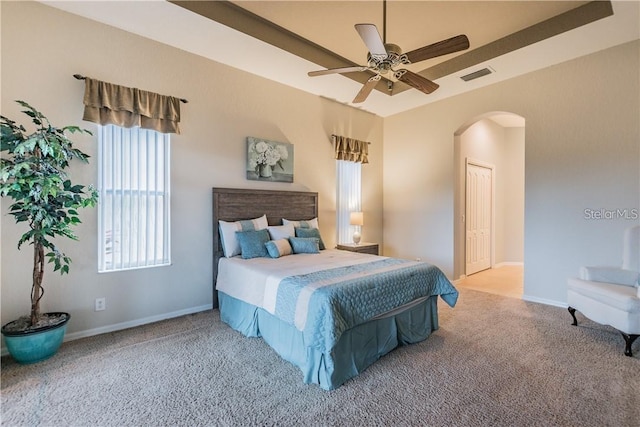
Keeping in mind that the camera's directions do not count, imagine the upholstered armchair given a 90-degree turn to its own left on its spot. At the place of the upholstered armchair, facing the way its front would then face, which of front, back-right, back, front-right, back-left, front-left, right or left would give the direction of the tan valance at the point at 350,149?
back-right

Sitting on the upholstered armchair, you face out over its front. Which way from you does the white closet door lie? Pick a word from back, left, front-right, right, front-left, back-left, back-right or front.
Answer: right

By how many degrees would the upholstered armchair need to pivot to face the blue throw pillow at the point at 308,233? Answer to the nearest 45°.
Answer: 0° — it already faces it

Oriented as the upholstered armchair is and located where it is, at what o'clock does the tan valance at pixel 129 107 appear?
The tan valance is roughly at 12 o'clock from the upholstered armchair.

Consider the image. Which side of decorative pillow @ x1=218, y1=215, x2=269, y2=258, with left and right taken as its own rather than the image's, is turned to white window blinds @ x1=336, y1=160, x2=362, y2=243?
left

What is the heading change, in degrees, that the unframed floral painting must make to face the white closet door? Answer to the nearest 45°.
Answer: approximately 45° to its left

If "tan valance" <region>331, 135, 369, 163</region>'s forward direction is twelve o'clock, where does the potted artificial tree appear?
The potted artificial tree is roughly at 3 o'clock from the tan valance.

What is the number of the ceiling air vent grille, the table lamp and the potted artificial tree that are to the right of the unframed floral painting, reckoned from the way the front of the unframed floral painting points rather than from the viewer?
1

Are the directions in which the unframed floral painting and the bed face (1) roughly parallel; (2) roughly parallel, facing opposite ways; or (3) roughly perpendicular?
roughly parallel

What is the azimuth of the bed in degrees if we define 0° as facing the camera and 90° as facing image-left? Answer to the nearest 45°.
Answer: approximately 315°

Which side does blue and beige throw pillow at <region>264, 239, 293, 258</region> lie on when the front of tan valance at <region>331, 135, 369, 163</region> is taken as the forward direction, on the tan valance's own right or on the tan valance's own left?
on the tan valance's own right

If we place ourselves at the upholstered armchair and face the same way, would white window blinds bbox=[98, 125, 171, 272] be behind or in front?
in front

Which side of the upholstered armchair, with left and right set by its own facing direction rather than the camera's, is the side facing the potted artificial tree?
front
